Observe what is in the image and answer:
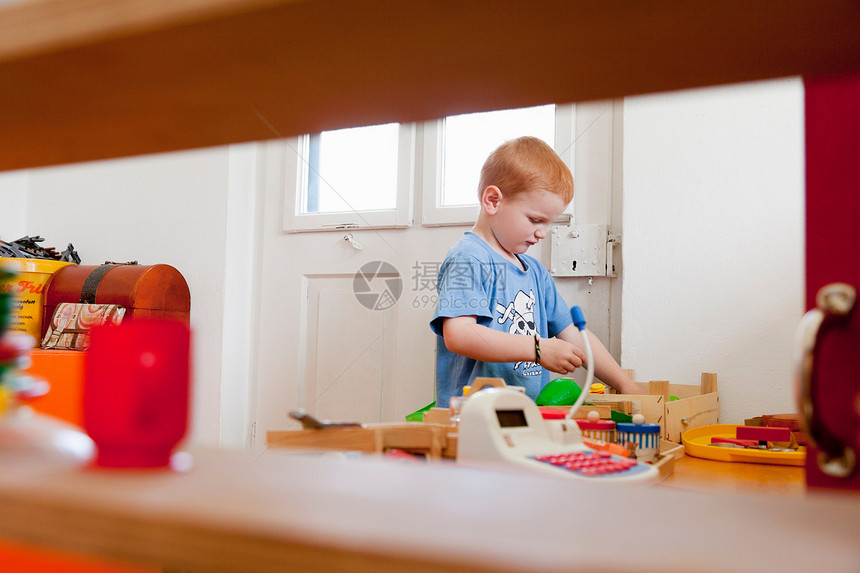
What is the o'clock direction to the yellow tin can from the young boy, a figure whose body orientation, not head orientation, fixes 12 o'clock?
The yellow tin can is roughly at 5 o'clock from the young boy.

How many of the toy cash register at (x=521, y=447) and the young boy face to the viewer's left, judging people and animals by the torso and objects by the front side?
0

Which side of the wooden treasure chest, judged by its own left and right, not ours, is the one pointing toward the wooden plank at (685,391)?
left

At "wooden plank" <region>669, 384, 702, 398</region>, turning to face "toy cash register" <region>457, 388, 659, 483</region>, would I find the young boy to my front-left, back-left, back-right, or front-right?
front-right

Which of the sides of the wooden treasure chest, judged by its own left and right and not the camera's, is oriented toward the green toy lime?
left

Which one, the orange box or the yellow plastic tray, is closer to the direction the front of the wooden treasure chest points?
the orange box

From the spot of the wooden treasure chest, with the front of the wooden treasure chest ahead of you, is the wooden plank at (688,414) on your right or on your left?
on your left

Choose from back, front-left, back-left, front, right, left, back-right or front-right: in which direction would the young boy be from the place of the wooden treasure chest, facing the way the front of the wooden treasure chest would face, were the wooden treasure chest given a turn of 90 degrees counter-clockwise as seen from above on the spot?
front

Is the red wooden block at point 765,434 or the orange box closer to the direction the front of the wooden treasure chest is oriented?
the orange box

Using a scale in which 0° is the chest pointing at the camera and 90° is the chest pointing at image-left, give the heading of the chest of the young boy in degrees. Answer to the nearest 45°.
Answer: approximately 315°

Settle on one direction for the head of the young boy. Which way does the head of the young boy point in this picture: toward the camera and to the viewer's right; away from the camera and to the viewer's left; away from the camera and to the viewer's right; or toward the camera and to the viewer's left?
toward the camera and to the viewer's right

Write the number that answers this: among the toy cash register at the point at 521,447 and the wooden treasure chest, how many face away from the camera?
0

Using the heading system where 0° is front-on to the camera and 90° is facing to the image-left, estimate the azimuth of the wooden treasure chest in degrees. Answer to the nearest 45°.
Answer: approximately 45°

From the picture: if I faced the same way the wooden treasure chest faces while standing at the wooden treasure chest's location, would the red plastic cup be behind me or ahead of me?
ahead
